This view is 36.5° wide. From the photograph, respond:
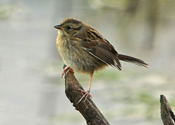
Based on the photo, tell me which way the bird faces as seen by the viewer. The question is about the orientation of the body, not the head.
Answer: to the viewer's left
